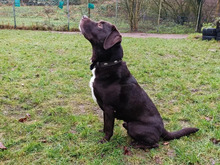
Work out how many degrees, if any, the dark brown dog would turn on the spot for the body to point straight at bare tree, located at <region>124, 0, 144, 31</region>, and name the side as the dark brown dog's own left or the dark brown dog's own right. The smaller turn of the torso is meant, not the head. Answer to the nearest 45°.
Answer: approximately 90° to the dark brown dog's own right

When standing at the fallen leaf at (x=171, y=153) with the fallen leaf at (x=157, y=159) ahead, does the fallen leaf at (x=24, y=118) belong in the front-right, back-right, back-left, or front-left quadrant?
front-right

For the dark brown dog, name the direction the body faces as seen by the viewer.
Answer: to the viewer's left

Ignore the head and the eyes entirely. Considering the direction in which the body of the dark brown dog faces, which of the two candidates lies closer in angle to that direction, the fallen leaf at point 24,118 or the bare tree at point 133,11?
the fallen leaf

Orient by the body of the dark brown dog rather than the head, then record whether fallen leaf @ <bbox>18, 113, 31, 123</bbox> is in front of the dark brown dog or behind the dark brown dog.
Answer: in front
